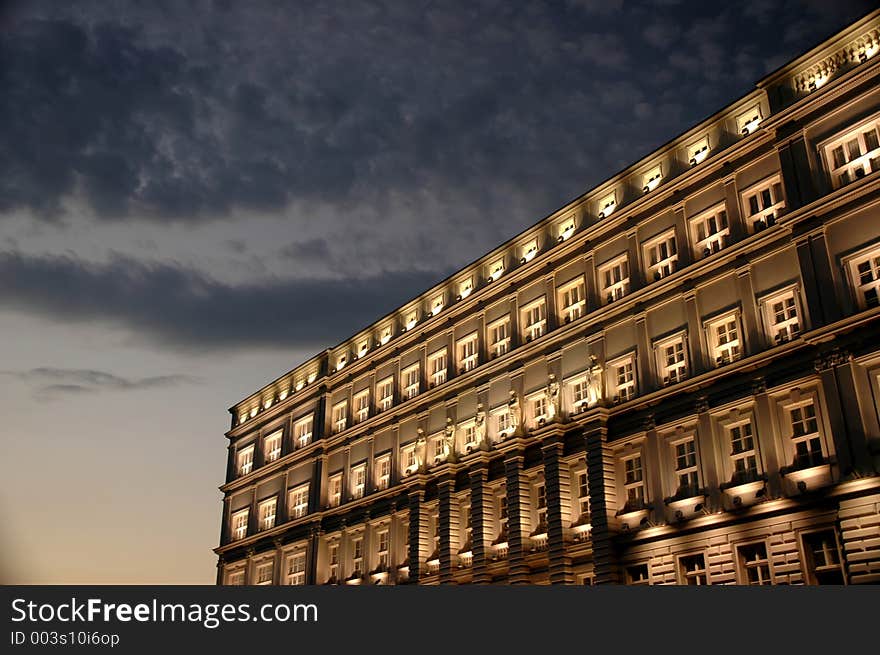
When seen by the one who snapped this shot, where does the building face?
facing the viewer and to the left of the viewer
